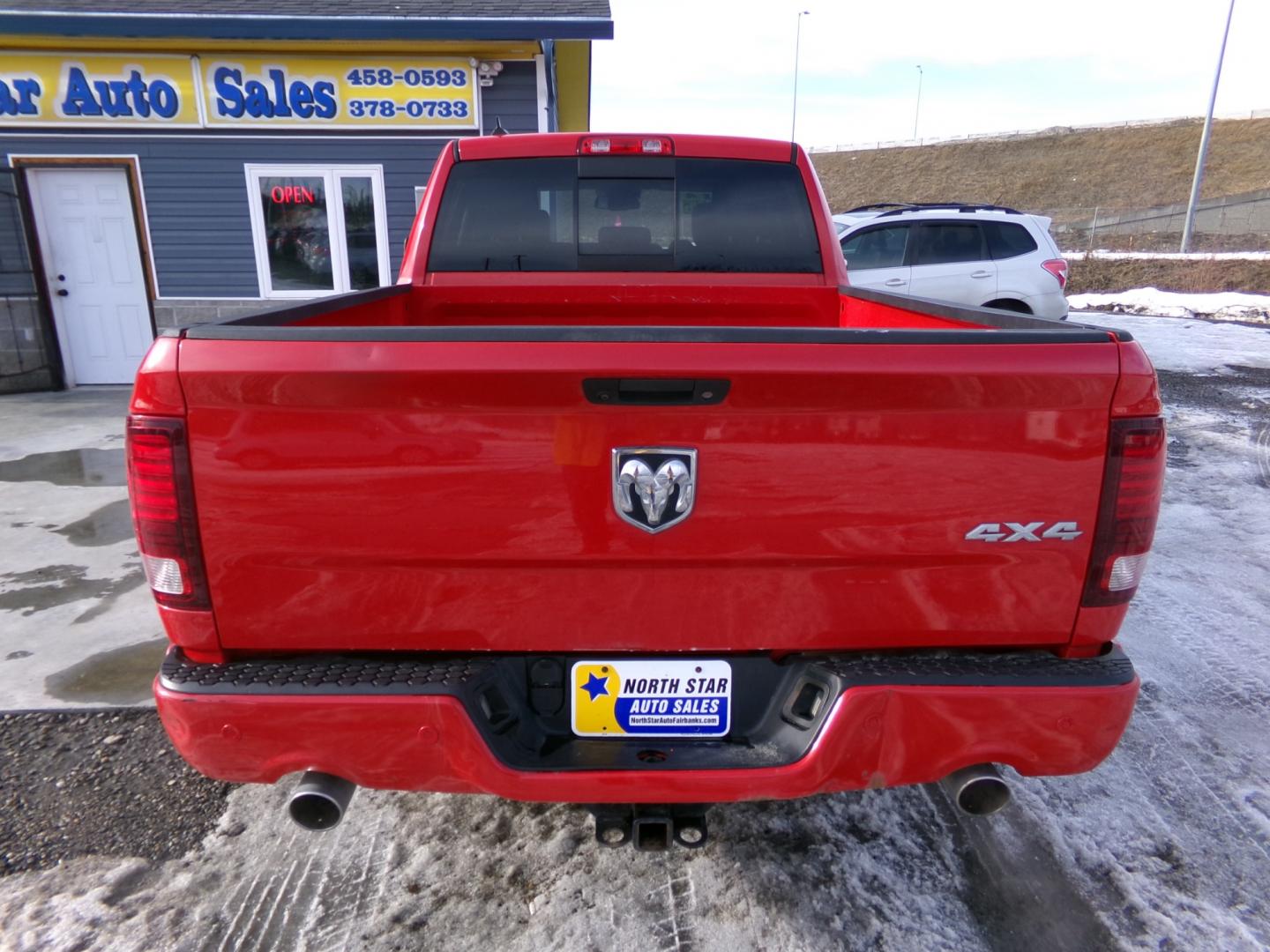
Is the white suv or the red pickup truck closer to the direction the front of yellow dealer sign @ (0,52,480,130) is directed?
the red pickup truck

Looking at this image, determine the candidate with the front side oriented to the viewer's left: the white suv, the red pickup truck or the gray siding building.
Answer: the white suv

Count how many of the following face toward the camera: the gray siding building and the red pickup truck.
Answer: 1

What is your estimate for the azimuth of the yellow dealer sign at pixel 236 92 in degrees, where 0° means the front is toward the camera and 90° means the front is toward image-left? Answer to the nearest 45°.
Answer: approximately 0°

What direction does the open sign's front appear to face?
toward the camera

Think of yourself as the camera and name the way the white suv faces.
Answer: facing to the left of the viewer

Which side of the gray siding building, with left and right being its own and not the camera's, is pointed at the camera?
front

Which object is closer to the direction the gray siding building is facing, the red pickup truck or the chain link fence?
the red pickup truck

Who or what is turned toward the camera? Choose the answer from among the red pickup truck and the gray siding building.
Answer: the gray siding building

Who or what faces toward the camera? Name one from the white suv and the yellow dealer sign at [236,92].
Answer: the yellow dealer sign

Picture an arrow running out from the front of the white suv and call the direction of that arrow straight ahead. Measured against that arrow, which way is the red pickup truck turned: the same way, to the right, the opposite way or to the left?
to the right

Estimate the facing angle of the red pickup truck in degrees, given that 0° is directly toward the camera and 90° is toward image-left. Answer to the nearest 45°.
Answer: approximately 180°

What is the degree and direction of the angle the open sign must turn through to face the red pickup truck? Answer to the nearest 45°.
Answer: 0° — it already faces it

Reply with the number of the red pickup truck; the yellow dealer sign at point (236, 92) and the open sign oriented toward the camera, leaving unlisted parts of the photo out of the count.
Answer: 2

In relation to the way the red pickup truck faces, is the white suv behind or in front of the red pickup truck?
in front

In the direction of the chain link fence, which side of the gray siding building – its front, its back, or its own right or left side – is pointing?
left

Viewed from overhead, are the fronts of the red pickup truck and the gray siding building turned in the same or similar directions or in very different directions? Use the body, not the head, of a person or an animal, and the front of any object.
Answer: very different directions

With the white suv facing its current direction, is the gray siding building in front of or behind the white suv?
in front
